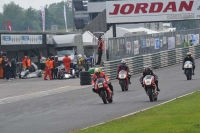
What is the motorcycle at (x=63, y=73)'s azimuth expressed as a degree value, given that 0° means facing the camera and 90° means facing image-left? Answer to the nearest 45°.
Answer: approximately 45°

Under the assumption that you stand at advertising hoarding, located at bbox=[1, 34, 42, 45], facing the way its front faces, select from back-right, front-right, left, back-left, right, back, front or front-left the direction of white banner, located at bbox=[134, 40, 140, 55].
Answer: front-left
